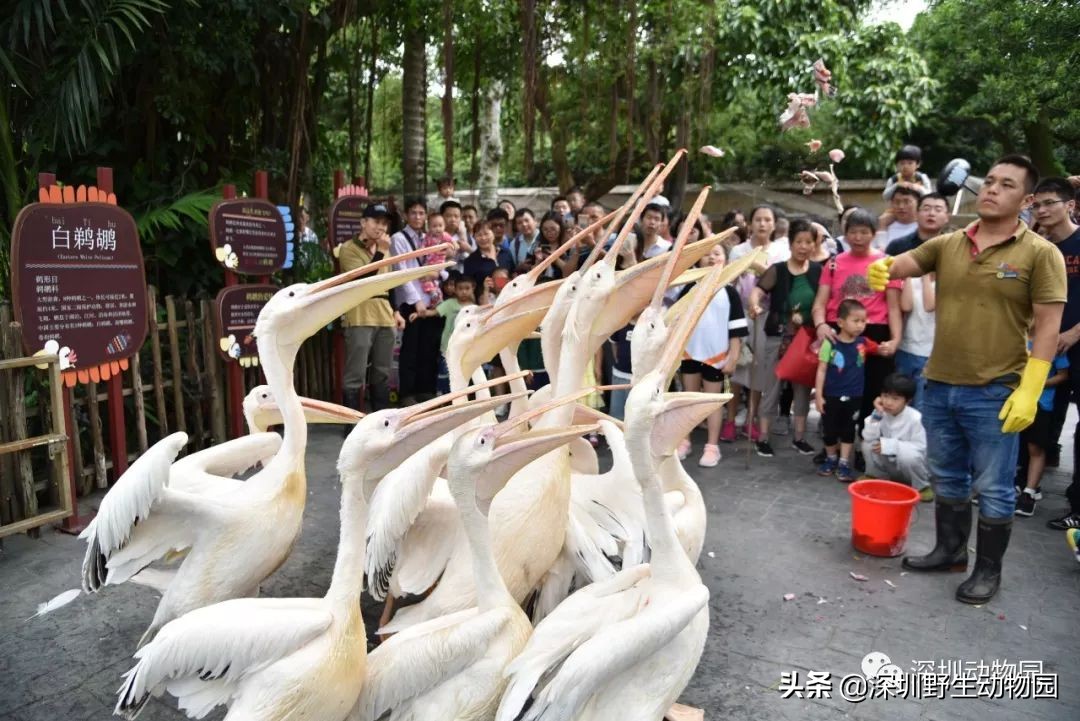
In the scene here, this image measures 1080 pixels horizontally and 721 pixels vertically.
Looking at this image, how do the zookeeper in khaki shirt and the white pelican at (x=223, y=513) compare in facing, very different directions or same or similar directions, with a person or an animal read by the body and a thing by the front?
very different directions

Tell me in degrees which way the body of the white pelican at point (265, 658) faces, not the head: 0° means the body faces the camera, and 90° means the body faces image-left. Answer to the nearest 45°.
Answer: approximately 270°

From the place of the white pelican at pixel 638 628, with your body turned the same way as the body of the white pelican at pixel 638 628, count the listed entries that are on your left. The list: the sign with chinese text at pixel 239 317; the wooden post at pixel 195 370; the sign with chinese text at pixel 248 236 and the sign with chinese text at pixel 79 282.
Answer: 4

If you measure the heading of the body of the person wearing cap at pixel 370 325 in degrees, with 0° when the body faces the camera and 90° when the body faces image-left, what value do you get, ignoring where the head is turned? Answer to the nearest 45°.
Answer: approximately 315°

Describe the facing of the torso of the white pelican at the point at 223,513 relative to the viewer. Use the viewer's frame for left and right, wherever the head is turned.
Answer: facing to the right of the viewer

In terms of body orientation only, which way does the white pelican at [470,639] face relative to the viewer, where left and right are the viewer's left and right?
facing to the right of the viewer

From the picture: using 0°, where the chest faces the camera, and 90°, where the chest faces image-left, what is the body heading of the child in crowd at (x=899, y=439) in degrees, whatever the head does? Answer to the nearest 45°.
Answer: approximately 45°

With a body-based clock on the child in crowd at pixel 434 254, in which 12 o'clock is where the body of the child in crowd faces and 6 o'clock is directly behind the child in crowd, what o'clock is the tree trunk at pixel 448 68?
The tree trunk is roughly at 6 o'clock from the child in crowd.

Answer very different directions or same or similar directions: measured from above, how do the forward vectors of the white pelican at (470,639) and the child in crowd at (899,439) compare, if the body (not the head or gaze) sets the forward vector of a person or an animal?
very different directions

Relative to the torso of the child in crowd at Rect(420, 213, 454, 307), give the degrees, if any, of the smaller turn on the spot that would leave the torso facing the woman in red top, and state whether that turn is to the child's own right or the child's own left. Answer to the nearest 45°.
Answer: approximately 45° to the child's own left
